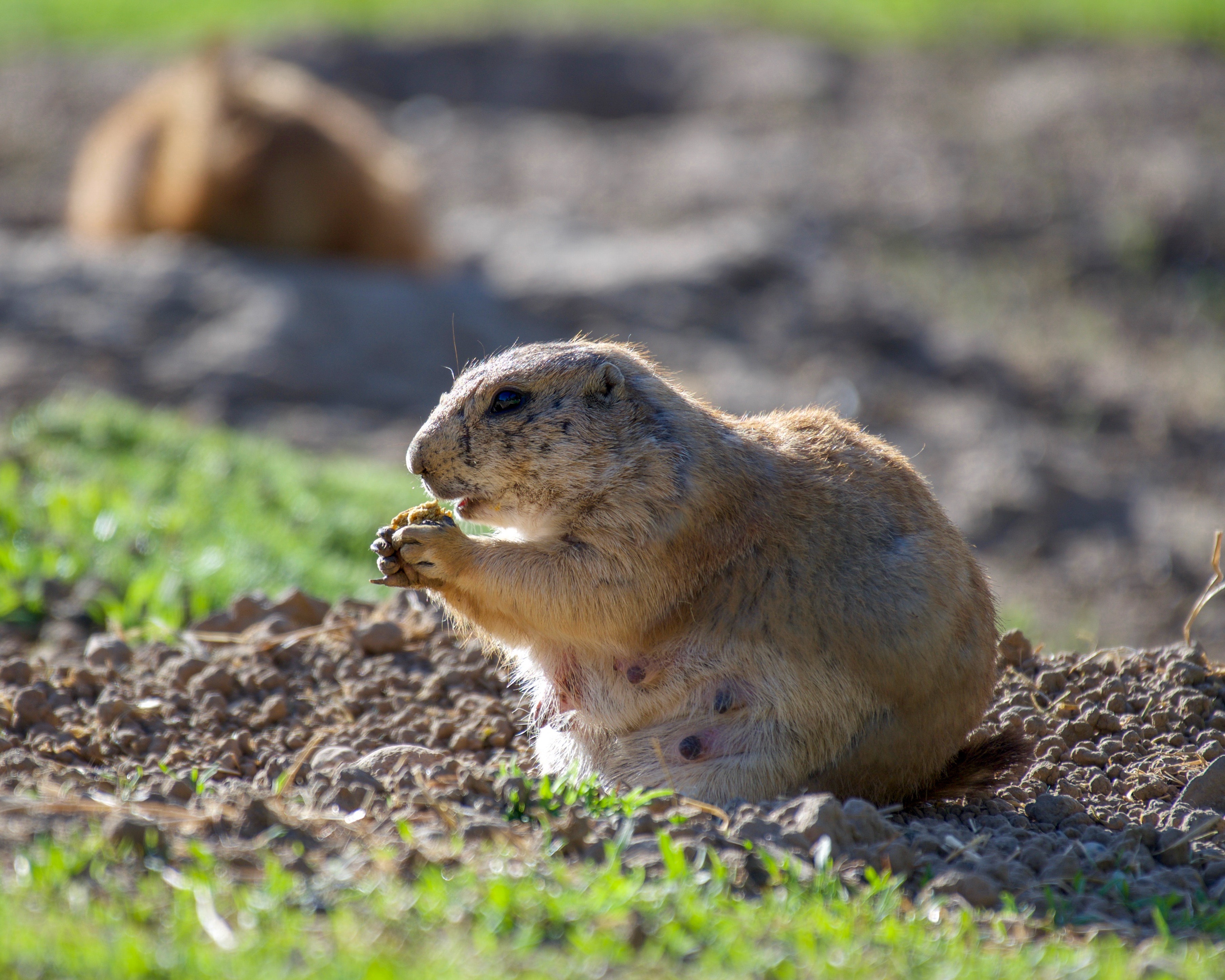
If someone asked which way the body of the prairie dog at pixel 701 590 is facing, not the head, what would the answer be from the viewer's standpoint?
to the viewer's left

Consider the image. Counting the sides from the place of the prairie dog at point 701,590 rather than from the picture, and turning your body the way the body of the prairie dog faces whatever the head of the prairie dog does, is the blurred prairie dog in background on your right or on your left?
on your right
